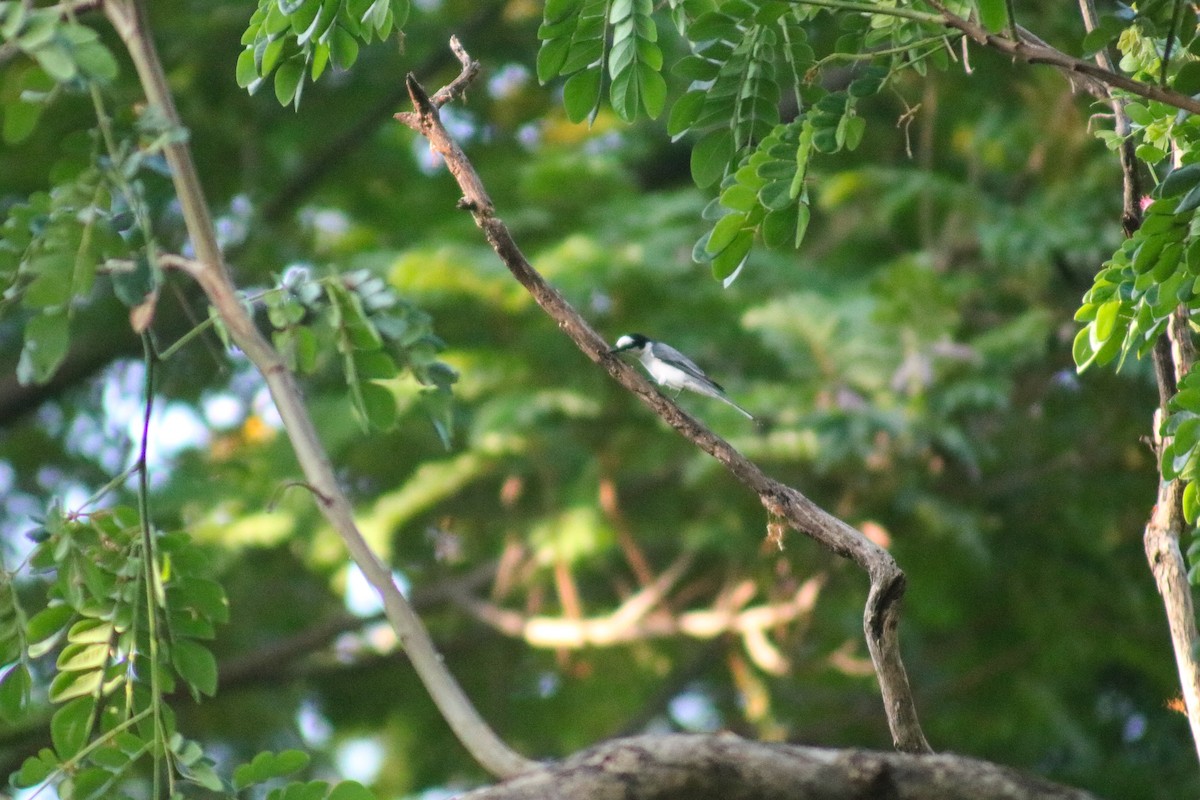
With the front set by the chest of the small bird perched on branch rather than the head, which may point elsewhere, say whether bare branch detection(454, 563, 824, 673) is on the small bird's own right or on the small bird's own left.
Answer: on the small bird's own right

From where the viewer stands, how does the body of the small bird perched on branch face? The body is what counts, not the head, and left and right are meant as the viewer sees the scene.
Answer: facing to the left of the viewer
